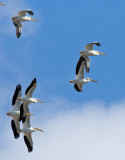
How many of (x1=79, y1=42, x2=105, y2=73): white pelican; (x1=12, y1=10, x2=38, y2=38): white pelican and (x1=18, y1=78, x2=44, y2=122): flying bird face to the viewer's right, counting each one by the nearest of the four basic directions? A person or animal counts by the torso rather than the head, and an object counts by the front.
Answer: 3

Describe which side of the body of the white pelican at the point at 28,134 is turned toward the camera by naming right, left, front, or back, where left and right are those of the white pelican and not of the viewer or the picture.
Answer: right

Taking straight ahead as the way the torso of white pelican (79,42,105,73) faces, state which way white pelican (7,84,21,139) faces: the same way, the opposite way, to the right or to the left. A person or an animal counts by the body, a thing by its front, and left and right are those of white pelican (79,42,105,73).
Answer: the same way

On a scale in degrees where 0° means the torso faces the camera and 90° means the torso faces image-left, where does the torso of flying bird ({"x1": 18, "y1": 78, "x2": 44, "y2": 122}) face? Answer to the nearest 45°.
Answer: approximately 270°

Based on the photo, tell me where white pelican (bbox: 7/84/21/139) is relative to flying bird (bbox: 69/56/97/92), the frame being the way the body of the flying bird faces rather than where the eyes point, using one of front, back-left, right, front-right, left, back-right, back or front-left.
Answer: back

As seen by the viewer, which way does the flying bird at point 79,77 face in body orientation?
to the viewer's right

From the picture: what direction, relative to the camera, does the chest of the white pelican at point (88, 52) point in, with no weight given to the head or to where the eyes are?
to the viewer's right

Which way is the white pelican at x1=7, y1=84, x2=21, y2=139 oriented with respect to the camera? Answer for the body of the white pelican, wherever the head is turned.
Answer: to the viewer's right

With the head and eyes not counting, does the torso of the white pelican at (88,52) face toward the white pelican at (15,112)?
no

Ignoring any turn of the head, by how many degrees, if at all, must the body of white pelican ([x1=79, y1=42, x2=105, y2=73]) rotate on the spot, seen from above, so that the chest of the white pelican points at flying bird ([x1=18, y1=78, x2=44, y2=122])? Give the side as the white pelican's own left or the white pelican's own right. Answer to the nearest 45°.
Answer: approximately 180°

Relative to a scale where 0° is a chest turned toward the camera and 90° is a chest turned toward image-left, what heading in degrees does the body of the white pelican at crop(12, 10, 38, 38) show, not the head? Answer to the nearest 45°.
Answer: approximately 270°

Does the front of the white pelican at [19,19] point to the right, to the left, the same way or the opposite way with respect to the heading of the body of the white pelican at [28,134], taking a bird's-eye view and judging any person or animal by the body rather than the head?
the same way
